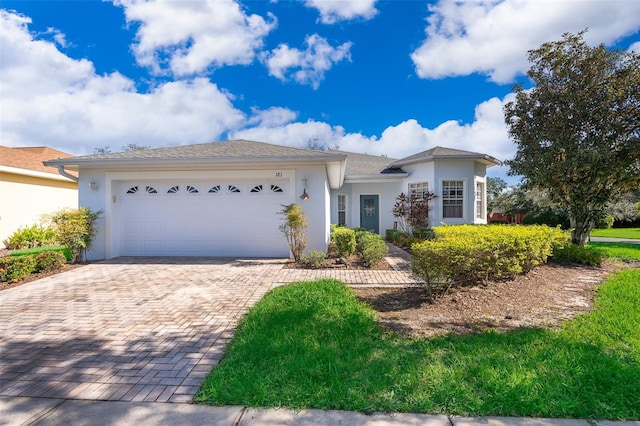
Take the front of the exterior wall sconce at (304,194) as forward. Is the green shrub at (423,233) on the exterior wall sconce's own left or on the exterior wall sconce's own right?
on the exterior wall sconce's own left

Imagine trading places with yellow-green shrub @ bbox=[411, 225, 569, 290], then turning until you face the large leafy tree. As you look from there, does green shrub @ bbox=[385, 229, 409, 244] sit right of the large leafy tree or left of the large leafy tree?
left

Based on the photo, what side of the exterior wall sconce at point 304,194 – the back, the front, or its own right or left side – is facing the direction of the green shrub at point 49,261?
right

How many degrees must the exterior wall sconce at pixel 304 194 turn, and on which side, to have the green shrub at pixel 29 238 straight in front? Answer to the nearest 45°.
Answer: approximately 90° to its right

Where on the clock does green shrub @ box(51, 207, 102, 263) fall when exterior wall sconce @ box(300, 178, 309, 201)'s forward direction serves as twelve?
The green shrub is roughly at 3 o'clock from the exterior wall sconce.

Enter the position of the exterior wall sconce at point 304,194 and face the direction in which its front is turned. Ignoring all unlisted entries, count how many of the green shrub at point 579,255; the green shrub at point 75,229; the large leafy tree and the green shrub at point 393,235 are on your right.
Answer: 1

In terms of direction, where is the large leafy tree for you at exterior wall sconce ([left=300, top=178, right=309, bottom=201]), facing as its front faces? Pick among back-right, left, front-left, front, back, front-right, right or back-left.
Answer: left

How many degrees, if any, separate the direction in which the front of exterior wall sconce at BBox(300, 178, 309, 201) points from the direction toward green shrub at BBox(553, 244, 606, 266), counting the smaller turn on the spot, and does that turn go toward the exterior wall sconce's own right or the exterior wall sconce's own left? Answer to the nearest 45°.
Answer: approximately 90° to the exterior wall sconce's own left

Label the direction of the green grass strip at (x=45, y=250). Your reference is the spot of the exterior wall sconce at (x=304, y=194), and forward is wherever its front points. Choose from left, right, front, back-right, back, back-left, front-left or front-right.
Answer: right

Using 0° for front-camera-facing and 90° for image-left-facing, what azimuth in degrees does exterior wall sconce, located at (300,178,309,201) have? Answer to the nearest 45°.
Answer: approximately 0°

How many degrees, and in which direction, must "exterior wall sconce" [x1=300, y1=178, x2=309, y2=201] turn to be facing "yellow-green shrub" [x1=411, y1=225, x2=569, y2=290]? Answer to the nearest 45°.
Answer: approximately 45° to its left

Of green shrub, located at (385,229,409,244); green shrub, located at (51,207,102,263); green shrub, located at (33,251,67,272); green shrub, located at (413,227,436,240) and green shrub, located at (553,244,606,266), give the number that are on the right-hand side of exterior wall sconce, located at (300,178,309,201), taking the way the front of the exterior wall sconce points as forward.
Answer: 2

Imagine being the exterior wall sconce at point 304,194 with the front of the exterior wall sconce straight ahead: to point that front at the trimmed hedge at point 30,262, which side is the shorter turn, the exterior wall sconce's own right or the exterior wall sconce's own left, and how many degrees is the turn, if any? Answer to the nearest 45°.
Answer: approximately 90° to the exterior wall sconce's own right
